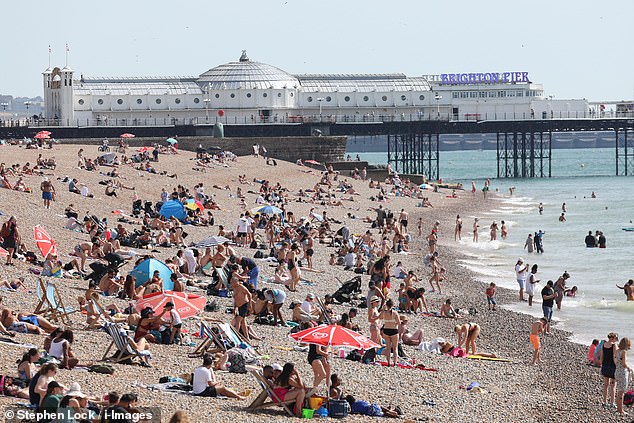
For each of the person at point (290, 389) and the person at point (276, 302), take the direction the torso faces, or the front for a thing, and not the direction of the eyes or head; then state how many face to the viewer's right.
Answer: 1

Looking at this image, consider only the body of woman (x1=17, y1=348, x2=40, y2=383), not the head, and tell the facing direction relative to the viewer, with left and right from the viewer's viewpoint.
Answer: facing to the right of the viewer

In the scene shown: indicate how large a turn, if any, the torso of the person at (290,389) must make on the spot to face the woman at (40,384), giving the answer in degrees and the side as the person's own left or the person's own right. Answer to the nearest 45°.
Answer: approximately 135° to the person's own right

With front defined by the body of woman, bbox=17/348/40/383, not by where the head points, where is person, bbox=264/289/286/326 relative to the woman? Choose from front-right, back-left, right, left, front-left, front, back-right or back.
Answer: front-left

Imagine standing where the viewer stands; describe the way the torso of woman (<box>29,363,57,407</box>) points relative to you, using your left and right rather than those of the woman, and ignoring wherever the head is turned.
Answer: facing to the right of the viewer

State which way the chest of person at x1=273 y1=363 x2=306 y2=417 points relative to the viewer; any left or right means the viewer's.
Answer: facing to the right of the viewer
